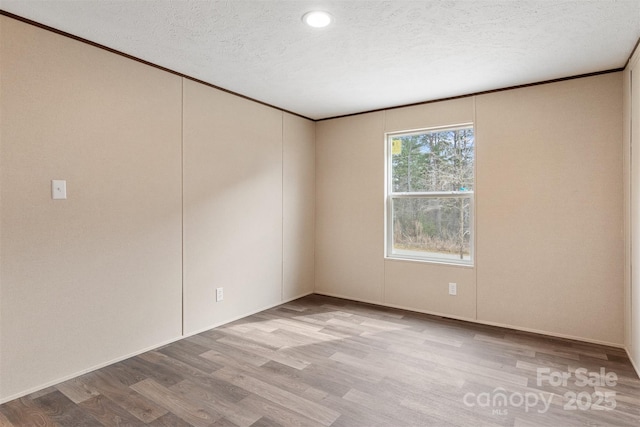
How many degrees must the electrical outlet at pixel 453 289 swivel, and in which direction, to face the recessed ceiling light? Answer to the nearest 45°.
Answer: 0° — it already faces it

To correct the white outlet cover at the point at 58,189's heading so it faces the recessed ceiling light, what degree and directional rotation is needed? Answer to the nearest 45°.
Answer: approximately 45° to its left

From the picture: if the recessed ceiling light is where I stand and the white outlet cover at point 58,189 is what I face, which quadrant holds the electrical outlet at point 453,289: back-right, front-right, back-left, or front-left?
back-right

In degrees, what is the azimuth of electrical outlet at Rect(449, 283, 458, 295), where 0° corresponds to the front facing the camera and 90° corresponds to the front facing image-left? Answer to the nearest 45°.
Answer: approximately 0°

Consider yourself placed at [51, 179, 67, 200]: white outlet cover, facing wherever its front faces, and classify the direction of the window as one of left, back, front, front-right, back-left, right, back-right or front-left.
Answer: left

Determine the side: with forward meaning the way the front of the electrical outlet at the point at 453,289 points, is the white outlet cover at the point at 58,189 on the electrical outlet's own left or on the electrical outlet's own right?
on the electrical outlet's own right
